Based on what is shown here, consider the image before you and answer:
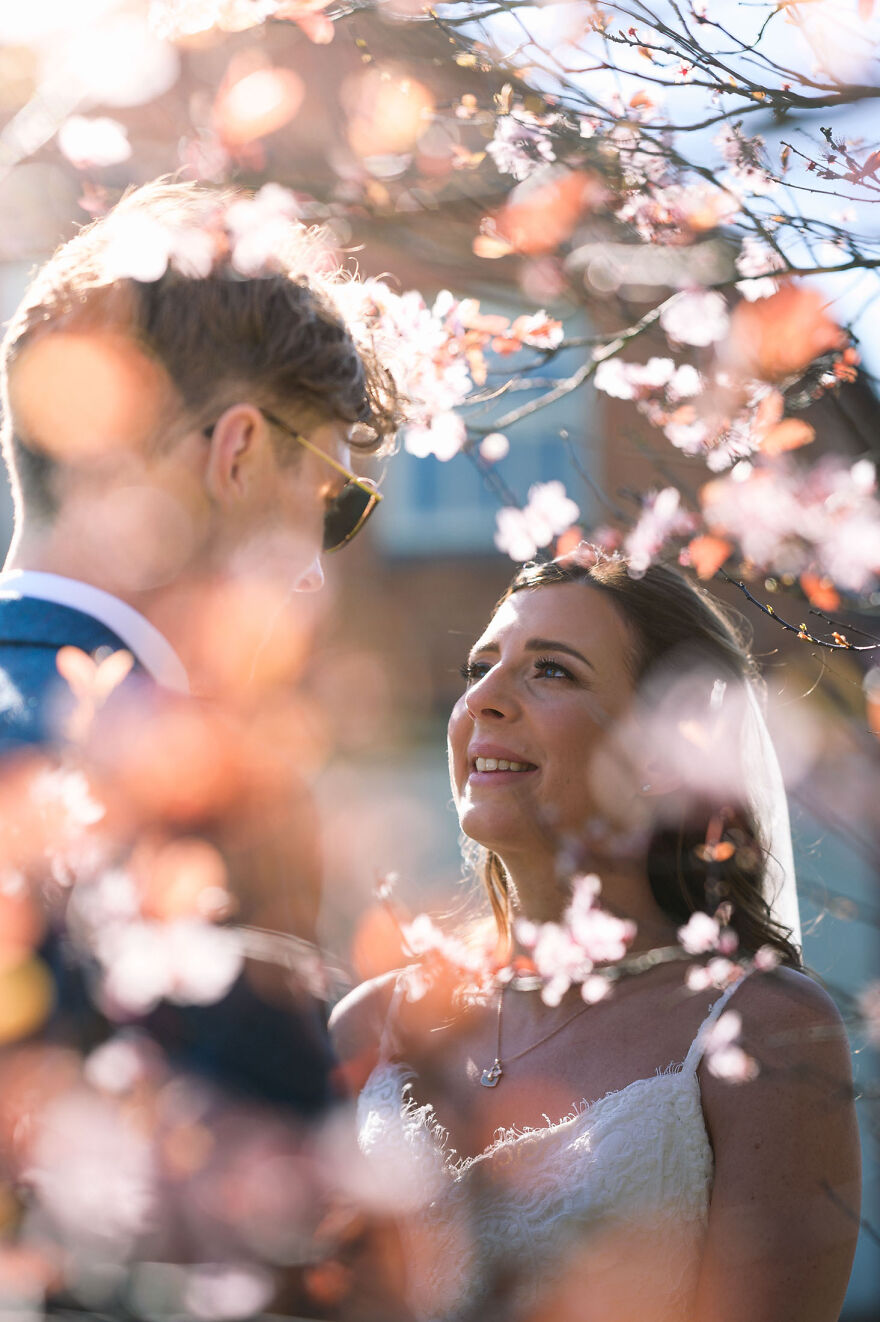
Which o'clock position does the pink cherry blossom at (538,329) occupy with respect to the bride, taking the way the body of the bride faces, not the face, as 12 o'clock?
The pink cherry blossom is roughly at 4 o'clock from the bride.

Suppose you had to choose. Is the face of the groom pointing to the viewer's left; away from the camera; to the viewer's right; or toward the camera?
to the viewer's right

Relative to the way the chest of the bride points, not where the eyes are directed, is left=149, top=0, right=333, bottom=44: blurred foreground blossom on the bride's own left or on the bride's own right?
on the bride's own right

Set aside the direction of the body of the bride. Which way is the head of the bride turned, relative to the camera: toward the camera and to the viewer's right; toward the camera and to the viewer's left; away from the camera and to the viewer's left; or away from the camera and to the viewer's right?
toward the camera and to the viewer's left

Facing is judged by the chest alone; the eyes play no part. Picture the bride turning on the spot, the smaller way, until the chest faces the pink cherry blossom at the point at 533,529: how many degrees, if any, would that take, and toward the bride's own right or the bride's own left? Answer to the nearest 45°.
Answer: approximately 135° to the bride's own right

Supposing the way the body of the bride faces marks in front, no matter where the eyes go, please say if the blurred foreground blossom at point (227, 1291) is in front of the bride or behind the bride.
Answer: in front

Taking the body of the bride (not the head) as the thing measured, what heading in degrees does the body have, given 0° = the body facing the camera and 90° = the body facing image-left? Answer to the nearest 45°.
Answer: approximately 45°
